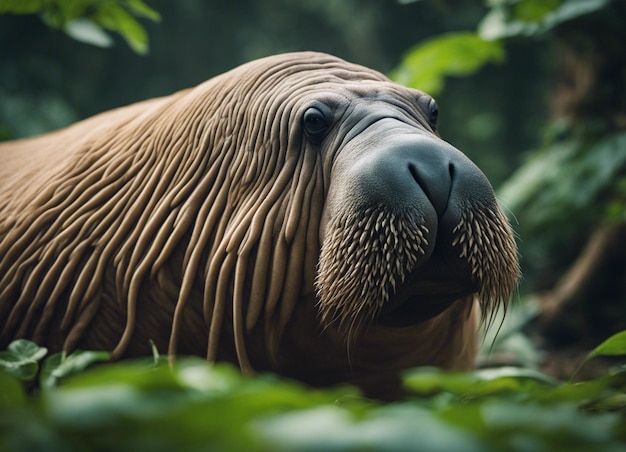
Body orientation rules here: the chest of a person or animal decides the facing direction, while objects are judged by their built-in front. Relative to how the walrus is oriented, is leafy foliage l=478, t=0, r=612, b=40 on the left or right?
on its left

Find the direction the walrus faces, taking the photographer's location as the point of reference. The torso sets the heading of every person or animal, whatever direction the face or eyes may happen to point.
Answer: facing the viewer and to the right of the viewer

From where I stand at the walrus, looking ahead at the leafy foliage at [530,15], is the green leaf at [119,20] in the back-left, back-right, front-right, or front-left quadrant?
front-left

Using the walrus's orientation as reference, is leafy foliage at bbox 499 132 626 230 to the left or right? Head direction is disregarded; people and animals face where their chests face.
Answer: on its left

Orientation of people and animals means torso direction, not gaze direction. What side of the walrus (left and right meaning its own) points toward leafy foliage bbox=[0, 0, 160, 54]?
back

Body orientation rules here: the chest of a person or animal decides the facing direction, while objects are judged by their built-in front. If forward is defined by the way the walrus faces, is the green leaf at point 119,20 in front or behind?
behind

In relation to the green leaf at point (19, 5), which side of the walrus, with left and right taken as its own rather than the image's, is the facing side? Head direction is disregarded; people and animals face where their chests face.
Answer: back

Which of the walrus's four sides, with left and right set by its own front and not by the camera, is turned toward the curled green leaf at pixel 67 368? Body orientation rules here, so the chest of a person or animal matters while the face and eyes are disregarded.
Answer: right

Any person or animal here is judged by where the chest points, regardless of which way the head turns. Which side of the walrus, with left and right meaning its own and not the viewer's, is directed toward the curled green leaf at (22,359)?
right

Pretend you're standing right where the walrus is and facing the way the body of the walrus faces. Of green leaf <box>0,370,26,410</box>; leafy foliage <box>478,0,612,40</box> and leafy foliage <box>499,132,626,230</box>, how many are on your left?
2
